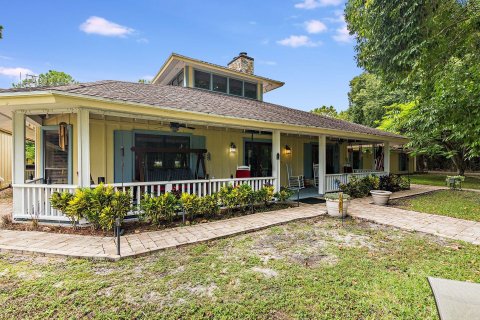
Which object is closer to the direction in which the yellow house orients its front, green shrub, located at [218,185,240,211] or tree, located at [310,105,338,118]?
the green shrub

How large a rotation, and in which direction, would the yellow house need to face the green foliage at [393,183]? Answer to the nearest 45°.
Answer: approximately 45° to its left

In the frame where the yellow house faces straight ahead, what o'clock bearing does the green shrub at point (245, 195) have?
The green shrub is roughly at 11 o'clock from the yellow house.

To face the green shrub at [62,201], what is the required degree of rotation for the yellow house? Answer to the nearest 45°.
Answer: approximately 90° to its right

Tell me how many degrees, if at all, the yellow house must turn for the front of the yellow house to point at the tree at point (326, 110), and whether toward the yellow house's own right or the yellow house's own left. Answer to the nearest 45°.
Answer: approximately 90° to the yellow house's own left

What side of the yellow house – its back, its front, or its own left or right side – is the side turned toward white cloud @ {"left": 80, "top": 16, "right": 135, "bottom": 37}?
back

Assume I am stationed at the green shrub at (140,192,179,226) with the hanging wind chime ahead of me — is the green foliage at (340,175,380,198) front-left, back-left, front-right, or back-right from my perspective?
back-right

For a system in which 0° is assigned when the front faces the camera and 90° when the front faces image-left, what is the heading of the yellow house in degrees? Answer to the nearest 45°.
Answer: approximately 315°

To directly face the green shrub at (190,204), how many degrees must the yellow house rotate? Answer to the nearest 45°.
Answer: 0° — it already faces it
